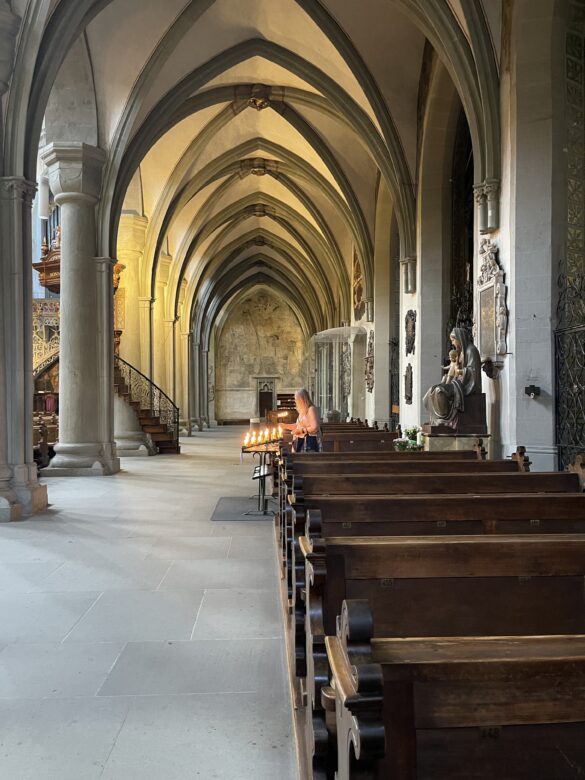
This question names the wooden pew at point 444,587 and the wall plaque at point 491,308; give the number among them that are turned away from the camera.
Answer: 1

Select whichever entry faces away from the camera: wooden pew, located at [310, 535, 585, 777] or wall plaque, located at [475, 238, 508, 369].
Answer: the wooden pew

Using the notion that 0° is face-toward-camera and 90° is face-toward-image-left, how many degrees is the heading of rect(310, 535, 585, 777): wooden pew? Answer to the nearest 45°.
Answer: approximately 180°

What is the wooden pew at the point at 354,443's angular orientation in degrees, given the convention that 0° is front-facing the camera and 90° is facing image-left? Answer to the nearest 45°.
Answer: approximately 180°

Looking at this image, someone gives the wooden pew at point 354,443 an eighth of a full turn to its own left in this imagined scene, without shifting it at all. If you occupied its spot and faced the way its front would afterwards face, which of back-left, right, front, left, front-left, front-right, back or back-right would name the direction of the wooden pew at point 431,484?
back-left

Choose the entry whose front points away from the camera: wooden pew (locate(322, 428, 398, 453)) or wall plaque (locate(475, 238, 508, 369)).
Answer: the wooden pew

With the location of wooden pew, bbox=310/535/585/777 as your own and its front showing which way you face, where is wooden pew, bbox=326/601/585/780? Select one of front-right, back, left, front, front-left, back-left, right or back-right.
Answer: back

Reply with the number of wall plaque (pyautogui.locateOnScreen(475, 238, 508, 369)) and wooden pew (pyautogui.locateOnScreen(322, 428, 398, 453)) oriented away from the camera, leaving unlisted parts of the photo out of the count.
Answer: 1

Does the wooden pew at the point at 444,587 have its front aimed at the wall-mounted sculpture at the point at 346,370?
yes

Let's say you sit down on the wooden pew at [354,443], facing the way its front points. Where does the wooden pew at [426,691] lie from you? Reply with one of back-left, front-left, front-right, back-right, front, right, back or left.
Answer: back

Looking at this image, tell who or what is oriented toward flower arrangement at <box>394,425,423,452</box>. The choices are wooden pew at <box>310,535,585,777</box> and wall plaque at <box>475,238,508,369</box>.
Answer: the wooden pew

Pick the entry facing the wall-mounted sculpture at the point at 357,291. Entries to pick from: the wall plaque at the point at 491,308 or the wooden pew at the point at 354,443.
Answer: the wooden pew

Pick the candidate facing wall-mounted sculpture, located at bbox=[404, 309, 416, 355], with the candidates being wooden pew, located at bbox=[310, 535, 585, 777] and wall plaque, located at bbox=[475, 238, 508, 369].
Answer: the wooden pew

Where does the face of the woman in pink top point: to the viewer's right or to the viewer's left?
to the viewer's left

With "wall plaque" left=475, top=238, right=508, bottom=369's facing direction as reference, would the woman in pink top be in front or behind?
in front

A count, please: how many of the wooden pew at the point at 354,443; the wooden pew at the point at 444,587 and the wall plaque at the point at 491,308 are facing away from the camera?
2

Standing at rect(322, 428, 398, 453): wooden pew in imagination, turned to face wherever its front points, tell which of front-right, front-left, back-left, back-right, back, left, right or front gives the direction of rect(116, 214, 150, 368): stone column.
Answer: front-left

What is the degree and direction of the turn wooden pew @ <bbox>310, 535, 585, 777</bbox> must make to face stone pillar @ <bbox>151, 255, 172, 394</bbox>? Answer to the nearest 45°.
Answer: approximately 45° to its left
